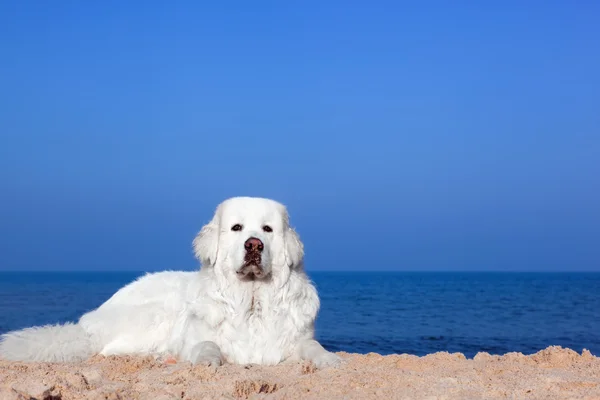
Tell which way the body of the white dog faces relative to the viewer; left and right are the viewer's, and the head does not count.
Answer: facing the viewer and to the right of the viewer
